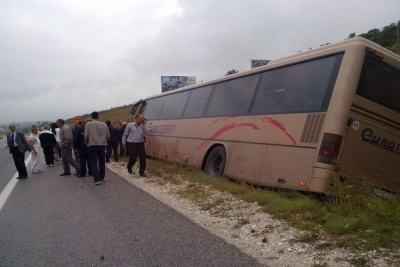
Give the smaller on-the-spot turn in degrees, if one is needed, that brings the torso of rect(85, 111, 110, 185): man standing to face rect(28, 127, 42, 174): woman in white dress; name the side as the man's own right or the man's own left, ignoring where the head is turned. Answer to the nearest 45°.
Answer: approximately 45° to the man's own left

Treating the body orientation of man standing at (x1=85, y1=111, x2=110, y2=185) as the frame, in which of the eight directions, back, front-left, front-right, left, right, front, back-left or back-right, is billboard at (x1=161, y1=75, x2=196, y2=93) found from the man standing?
front

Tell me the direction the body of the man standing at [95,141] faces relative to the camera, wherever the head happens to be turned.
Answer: away from the camera

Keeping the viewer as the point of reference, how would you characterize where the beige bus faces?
facing away from the viewer and to the left of the viewer

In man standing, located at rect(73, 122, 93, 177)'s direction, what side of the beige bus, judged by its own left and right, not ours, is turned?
left

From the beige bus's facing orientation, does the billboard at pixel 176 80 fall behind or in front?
in front

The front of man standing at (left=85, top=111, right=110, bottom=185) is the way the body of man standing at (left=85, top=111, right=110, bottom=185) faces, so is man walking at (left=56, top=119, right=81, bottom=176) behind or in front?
in front

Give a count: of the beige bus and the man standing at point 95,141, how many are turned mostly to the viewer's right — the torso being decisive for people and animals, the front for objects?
0

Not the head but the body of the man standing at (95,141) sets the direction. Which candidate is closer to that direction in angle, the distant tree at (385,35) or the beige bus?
the distant tree

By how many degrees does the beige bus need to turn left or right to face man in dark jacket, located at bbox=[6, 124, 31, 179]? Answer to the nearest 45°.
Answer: approximately 90° to its left

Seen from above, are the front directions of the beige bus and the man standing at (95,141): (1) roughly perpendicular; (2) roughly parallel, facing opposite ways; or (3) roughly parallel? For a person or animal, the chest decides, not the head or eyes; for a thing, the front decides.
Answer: roughly parallel

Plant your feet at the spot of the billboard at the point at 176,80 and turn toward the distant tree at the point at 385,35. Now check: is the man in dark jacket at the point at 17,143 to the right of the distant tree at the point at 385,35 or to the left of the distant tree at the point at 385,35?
right
